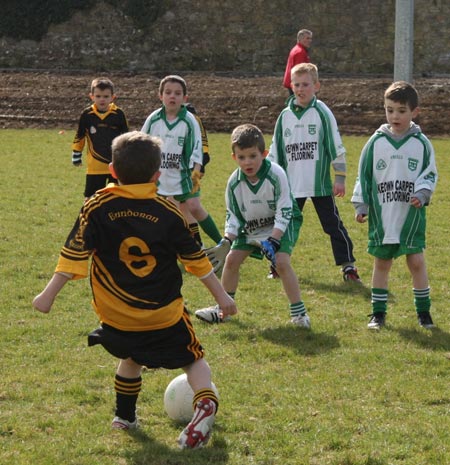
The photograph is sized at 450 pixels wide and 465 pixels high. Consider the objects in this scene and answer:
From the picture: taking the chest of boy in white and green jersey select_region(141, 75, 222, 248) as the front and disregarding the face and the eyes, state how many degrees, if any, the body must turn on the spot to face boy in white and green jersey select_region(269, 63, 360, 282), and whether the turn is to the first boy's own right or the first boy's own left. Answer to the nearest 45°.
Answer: approximately 45° to the first boy's own left

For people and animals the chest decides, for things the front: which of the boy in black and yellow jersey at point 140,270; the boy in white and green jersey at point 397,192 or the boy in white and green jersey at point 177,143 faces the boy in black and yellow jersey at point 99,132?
the boy in black and yellow jersey at point 140,270

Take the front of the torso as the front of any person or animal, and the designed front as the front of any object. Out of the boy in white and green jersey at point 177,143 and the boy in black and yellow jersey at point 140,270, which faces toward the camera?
the boy in white and green jersey

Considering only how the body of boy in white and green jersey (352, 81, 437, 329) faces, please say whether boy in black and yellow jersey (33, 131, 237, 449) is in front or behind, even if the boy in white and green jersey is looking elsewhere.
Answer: in front

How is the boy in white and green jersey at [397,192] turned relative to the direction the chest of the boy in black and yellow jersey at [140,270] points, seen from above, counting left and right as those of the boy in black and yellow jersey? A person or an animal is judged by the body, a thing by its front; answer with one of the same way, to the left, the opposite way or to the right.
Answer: the opposite way

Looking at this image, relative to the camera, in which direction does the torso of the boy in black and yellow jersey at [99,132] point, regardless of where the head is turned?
toward the camera

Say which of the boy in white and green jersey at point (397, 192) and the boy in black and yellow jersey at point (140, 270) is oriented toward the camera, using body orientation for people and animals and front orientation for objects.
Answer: the boy in white and green jersey

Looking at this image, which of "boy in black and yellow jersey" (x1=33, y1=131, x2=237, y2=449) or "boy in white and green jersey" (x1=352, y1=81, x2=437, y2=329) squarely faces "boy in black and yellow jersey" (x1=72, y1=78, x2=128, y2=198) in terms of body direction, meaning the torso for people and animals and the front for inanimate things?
"boy in black and yellow jersey" (x1=33, y1=131, x2=237, y2=449)

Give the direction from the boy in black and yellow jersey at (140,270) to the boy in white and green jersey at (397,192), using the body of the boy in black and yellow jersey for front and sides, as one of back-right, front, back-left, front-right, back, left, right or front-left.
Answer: front-right

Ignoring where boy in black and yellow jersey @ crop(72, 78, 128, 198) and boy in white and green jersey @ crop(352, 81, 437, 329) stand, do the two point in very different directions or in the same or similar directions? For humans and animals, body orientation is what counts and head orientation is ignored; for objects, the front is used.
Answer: same or similar directions

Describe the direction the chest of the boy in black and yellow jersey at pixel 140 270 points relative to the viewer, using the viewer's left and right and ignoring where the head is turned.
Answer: facing away from the viewer

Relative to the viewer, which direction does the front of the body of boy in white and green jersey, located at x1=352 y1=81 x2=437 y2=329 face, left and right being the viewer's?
facing the viewer

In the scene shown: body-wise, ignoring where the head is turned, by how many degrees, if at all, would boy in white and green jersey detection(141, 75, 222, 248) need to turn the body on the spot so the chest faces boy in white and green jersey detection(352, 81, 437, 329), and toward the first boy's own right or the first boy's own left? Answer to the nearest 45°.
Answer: approximately 45° to the first boy's own left

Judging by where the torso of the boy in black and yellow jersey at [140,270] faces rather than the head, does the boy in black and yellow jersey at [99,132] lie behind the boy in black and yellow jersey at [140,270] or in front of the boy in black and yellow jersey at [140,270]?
in front

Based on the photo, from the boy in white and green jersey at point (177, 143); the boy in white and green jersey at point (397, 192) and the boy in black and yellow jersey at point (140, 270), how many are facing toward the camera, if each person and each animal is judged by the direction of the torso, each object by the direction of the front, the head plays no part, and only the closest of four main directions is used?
2
